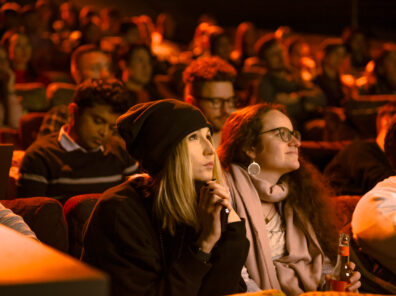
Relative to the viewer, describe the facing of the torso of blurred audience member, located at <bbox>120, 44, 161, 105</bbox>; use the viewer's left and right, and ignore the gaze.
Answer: facing the viewer and to the right of the viewer

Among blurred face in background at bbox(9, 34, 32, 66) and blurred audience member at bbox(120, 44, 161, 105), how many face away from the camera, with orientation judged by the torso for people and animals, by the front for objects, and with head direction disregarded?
0

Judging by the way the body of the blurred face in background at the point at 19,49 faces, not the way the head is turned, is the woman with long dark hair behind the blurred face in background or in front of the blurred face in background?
in front

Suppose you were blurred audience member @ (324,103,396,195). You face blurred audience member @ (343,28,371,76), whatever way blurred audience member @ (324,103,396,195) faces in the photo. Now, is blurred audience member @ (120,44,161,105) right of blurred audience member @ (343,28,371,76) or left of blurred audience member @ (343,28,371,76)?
left

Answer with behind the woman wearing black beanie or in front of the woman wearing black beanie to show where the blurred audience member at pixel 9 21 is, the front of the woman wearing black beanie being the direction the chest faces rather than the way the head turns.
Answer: behind

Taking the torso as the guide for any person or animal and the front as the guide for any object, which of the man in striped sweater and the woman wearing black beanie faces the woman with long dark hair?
the man in striped sweater

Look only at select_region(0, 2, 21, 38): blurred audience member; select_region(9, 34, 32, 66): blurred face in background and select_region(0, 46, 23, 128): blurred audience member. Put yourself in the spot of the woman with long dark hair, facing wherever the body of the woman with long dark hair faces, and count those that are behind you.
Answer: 3

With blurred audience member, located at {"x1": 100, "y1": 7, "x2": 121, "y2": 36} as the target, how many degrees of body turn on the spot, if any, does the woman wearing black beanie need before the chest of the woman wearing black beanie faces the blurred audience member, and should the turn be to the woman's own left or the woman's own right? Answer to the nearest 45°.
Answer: approximately 135° to the woman's own left

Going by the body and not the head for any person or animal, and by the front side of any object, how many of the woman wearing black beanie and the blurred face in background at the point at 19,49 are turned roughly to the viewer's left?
0
